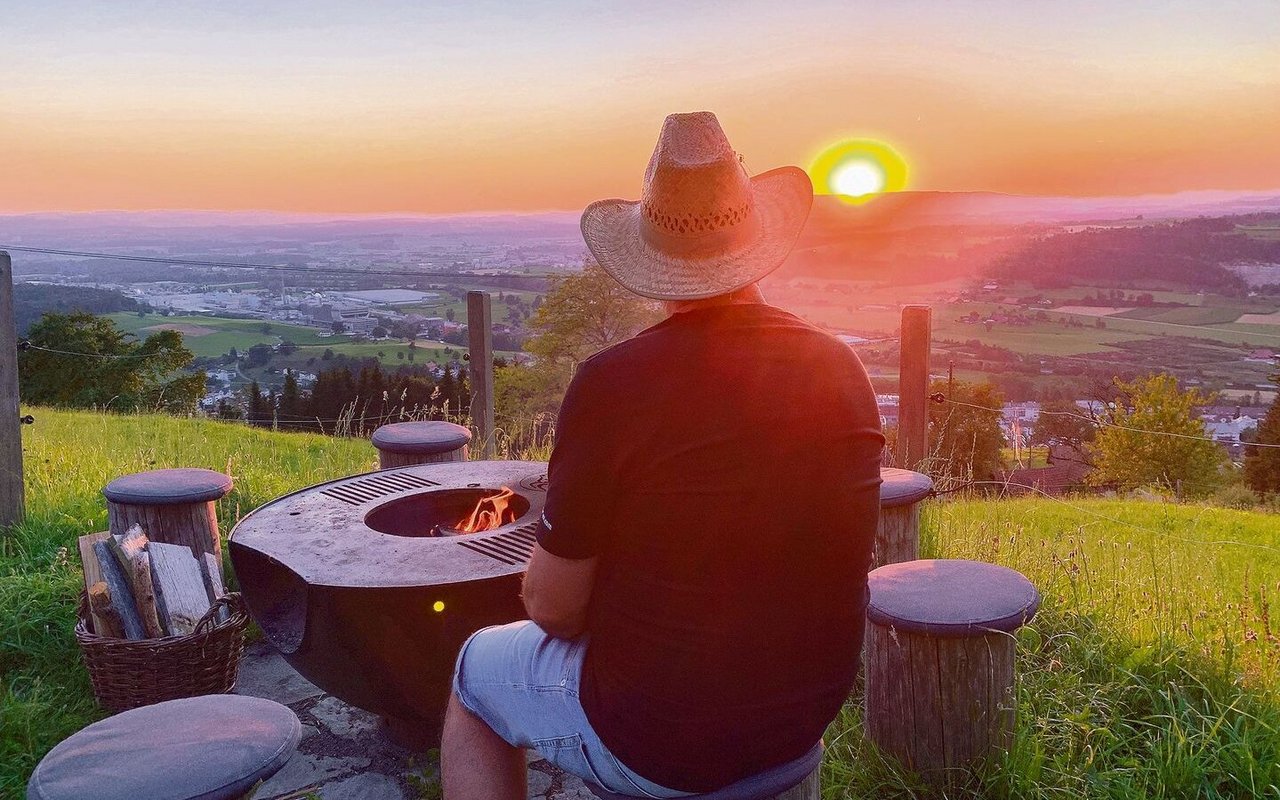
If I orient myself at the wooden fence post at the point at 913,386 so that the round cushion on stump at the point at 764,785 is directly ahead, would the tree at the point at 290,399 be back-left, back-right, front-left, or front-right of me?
back-right

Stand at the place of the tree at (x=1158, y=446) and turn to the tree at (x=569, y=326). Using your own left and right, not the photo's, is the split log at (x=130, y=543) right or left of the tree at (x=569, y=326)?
left

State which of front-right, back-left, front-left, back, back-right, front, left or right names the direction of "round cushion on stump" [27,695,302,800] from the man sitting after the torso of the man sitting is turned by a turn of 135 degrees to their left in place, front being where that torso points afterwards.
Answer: right

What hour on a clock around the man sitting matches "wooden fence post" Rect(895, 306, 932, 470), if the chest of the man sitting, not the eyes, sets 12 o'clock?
The wooden fence post is roughly at 2 o'clock from the man sitting.

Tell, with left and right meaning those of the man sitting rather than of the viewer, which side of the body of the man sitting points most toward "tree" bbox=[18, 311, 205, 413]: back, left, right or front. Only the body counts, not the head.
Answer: front

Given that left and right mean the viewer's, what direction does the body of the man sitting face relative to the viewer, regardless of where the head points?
facing away from the viewer and to the left of the viewer

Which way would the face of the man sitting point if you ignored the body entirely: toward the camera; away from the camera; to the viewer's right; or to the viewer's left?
away from the camera
